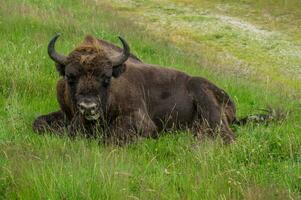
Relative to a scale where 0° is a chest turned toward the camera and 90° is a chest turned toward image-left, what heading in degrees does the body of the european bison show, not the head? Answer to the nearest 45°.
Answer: approximately 45°
